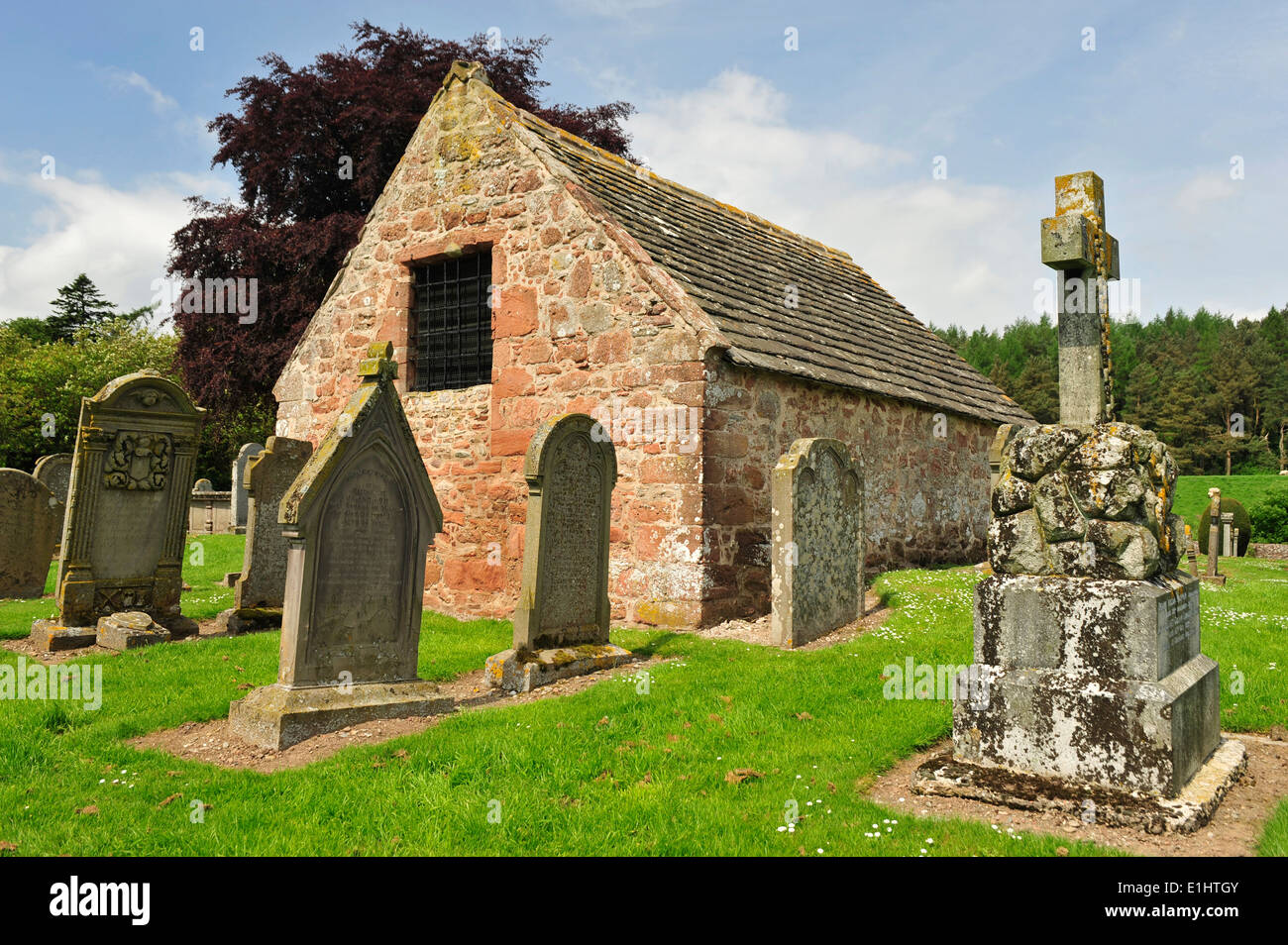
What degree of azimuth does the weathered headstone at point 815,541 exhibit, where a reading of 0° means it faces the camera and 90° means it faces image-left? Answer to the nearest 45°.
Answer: approximately 315°

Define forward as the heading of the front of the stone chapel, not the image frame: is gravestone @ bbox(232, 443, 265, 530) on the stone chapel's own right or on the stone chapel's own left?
on the stone chapel's own right

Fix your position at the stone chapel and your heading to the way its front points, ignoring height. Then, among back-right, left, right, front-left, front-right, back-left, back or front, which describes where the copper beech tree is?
right

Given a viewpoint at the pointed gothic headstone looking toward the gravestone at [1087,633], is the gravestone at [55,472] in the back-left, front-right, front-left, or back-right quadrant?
back-left

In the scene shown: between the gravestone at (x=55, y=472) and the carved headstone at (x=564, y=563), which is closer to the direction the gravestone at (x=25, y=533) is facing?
the carved headstone

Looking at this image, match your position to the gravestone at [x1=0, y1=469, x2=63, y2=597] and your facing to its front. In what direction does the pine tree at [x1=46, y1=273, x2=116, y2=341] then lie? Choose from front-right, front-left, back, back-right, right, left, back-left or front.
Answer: back

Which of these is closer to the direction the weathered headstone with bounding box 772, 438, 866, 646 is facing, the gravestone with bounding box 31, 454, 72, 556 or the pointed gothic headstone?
the pointed gothic headstone

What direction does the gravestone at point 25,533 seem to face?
toward the camera

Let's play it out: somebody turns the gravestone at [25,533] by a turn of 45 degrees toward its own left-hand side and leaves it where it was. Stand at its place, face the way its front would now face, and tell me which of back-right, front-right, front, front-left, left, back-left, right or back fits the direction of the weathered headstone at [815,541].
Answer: front
